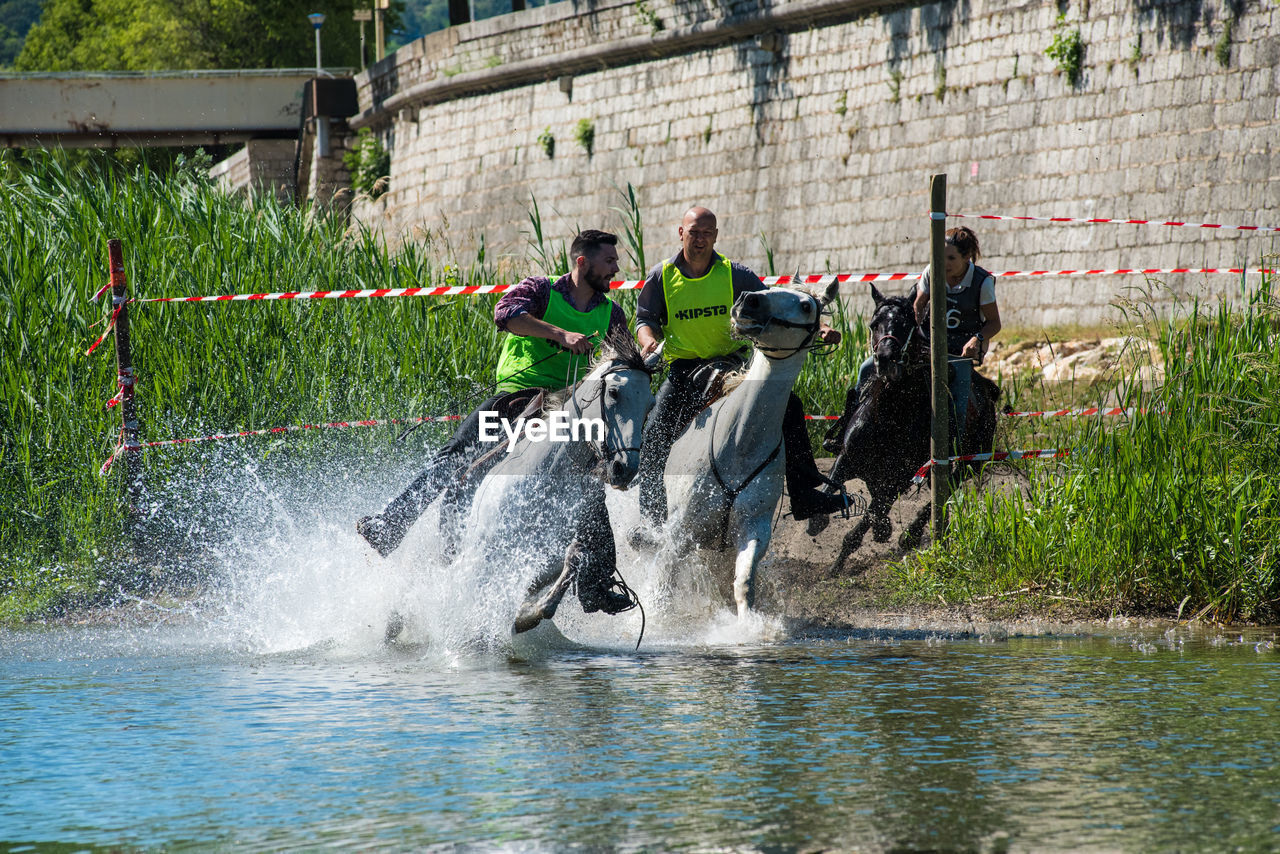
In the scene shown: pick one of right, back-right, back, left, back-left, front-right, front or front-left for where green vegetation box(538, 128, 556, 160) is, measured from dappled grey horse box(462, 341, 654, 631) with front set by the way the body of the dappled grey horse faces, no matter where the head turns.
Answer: back-left

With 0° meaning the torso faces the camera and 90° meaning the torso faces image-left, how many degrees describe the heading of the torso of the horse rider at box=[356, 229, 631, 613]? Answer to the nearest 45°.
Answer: approximately 315°

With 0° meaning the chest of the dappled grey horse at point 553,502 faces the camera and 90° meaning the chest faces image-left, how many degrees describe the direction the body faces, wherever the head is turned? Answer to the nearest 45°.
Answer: approximately 315°

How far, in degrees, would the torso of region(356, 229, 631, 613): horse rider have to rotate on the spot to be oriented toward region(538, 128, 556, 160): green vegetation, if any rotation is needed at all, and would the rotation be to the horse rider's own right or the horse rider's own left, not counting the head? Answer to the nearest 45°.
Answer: approximately 135° to the horse rider's own left

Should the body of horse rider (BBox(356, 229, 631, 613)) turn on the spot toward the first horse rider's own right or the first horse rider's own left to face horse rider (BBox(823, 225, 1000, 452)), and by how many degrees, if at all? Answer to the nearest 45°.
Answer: approximately 90° to the first horse rider's own left

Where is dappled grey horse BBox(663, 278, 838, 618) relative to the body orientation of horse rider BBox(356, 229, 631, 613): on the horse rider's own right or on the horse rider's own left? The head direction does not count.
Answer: on the horse rider's own left

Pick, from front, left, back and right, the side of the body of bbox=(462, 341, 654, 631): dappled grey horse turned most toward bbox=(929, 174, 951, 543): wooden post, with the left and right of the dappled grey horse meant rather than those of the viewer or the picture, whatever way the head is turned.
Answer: left

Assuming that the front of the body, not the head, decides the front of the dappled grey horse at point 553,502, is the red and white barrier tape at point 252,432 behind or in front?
behind

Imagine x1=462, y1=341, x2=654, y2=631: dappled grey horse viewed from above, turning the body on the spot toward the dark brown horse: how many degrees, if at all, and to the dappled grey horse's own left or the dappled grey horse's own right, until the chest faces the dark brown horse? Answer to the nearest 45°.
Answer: approximately 90° to the dappled grey horse's own left
